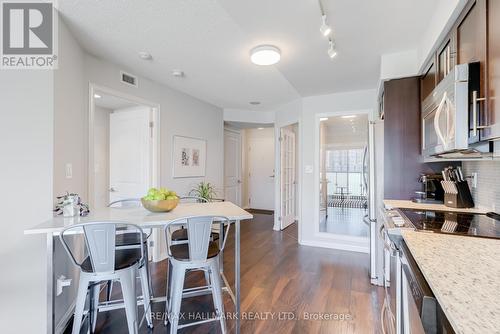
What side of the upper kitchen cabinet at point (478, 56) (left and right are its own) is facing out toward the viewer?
left

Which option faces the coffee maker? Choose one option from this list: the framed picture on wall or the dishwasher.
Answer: the framed picture on wall

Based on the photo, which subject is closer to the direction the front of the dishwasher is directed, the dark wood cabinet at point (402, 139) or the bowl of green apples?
the bowl of green apples

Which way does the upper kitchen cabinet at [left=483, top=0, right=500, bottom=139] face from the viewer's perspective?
to the viewer's left

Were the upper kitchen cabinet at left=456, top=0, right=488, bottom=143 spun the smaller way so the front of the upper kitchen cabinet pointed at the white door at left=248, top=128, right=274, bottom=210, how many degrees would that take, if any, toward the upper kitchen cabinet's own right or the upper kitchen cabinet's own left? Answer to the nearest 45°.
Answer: approximately 45° to the upper kitchen cabinet's own right

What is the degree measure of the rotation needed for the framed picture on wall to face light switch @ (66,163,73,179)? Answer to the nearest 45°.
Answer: approximately 90° to its right

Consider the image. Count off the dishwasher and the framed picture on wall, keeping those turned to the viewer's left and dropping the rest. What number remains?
1

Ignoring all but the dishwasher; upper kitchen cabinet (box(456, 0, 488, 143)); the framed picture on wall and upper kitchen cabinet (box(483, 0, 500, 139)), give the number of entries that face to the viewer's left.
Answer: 3

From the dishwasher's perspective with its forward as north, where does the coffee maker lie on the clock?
The coffee maker is roughly at 3 o'clock from the dishwasher.

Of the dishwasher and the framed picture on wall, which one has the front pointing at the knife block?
the framed picture on wall

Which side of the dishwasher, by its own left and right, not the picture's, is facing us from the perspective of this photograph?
left

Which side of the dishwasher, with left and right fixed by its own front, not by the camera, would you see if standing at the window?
right

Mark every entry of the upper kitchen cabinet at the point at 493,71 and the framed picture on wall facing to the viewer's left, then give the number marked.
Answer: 1
